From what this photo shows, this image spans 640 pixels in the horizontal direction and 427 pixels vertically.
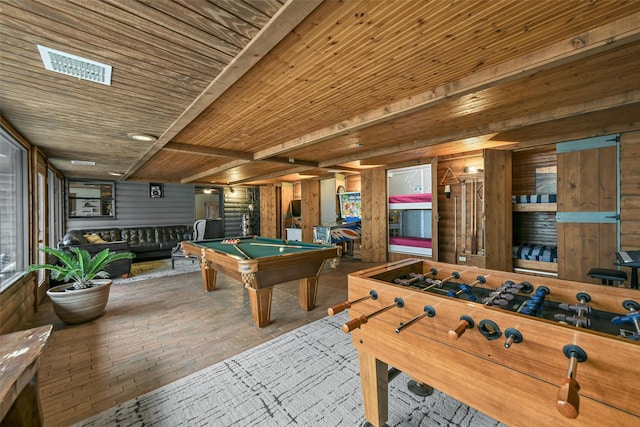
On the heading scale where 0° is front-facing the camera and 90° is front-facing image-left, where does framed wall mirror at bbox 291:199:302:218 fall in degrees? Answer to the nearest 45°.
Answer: approximately 45°

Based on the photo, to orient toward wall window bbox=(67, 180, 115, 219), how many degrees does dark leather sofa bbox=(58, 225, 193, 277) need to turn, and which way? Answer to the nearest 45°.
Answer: approximately 135° to its right

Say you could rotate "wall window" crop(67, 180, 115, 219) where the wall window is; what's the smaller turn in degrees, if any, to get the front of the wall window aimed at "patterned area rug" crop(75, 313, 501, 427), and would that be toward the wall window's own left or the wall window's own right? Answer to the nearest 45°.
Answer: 0° — it already faces it

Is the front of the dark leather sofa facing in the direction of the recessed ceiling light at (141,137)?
yes

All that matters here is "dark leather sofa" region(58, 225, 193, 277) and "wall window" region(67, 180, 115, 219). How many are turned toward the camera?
2

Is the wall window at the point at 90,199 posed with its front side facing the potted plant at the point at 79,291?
yes

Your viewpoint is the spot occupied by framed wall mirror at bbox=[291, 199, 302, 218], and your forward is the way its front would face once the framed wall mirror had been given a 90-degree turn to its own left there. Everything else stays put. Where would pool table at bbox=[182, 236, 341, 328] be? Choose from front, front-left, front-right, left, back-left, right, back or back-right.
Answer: front-right

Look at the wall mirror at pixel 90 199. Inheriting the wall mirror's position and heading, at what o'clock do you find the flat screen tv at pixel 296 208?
The flat screen tv is roughly at 10 o'clock from the wall mirror.

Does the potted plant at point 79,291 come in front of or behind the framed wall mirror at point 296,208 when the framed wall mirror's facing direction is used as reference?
in front

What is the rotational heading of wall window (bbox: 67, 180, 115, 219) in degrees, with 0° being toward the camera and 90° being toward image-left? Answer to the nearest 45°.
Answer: approximately 0°
